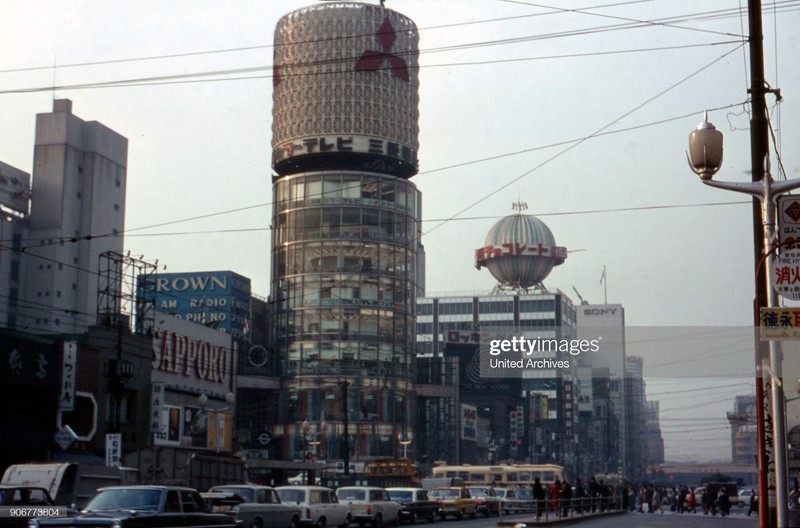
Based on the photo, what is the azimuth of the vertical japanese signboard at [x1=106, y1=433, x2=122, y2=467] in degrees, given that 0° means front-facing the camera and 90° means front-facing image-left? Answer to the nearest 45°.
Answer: approximately 0°
